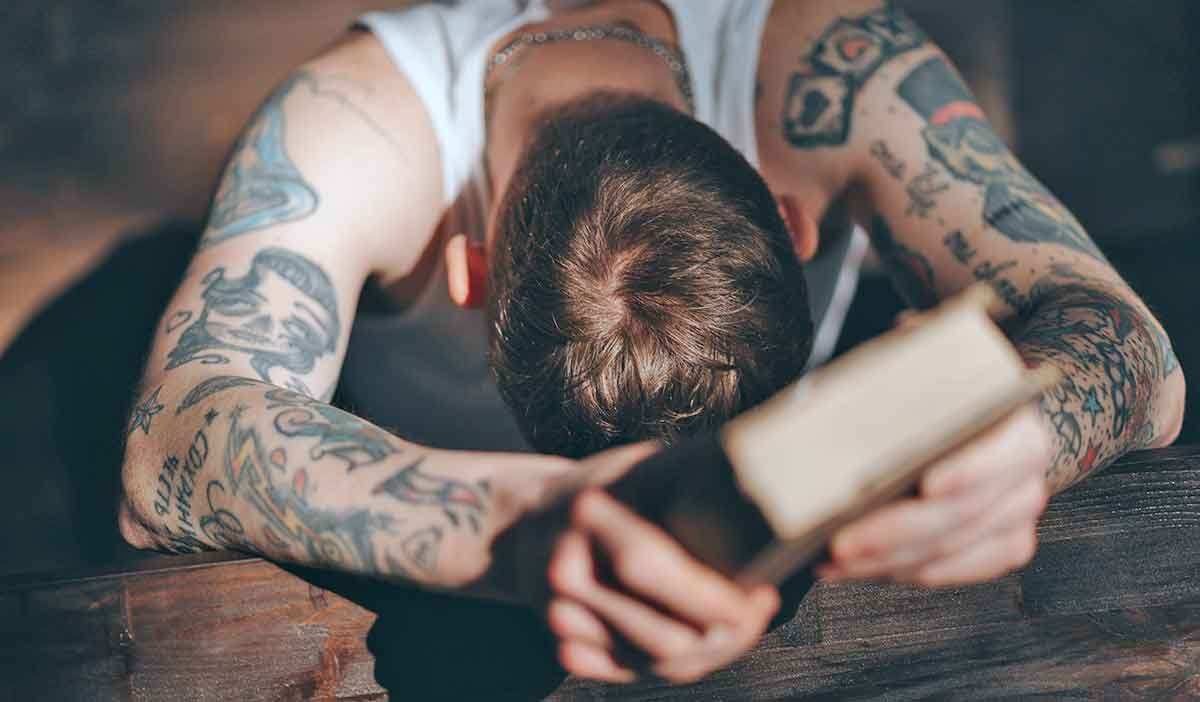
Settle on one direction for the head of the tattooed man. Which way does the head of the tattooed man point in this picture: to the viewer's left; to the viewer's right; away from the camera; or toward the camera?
toward the camera

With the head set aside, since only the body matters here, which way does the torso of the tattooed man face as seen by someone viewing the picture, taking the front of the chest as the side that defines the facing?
toward the camera
